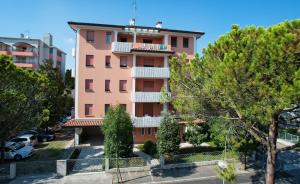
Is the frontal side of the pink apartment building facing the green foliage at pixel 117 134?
yes

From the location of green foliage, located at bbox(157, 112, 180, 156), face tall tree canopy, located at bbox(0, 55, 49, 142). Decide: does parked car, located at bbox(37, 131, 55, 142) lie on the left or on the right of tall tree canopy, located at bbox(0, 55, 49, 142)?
right

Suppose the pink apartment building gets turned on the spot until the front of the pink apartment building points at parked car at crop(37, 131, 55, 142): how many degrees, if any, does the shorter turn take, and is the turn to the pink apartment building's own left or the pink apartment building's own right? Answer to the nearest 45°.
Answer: approximately 90° to the pink apartment building's own right

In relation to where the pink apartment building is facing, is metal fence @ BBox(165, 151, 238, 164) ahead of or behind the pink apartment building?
ahead

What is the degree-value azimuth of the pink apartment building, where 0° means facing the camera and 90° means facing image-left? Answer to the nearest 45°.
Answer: approximately 0°

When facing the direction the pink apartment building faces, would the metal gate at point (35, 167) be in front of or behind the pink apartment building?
in front

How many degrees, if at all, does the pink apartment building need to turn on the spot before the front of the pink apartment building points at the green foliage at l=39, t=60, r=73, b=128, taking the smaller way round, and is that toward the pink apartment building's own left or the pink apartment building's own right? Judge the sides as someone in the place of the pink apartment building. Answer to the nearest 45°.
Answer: approximately 135° to the pink apartment building's own right

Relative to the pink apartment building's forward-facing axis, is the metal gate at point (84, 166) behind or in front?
in front

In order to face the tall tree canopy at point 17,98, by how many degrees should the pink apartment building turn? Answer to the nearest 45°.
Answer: approximately 45° to its right

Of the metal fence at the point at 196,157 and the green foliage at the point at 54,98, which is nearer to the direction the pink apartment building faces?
the metal fence
